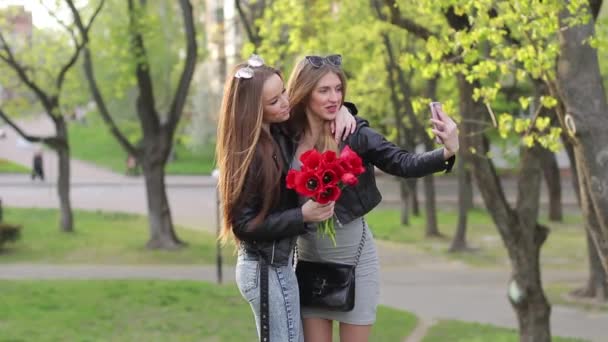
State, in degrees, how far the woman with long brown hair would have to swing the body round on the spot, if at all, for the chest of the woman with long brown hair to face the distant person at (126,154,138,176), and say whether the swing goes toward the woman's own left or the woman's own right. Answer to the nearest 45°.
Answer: approximately 90° to the woman's own left

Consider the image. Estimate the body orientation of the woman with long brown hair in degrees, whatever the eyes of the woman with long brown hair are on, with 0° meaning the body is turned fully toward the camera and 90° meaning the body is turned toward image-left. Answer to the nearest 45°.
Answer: approximately 270°

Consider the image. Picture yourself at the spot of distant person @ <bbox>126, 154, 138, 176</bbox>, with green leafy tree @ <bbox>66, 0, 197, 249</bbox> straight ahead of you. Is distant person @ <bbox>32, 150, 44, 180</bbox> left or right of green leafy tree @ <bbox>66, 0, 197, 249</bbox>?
right

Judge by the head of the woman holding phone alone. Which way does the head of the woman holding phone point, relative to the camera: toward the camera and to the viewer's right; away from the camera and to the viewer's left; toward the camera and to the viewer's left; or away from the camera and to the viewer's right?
toward the camera and to the viewer's right

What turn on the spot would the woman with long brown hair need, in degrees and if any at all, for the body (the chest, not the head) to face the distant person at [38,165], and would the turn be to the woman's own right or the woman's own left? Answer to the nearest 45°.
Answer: approximately 90° to the woman's own left
